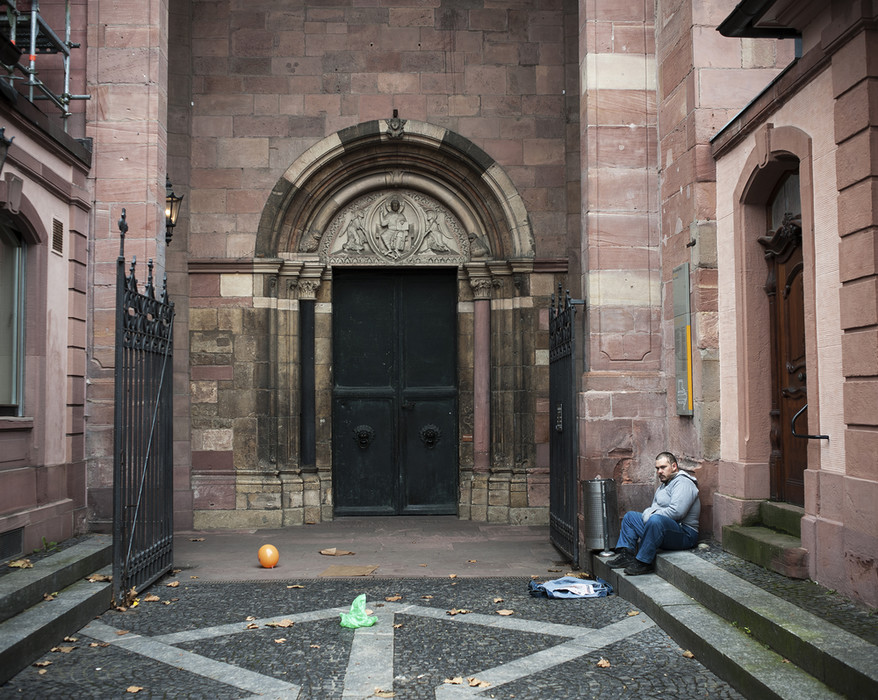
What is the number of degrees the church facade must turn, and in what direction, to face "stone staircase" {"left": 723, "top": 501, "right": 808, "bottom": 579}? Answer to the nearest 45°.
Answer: approximately 45° to its left

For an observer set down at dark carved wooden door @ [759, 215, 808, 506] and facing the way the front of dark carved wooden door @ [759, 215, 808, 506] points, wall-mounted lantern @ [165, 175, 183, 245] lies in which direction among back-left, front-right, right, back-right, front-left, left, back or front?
front

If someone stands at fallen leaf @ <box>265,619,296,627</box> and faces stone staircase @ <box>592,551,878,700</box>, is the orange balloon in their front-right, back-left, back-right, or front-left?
back-left

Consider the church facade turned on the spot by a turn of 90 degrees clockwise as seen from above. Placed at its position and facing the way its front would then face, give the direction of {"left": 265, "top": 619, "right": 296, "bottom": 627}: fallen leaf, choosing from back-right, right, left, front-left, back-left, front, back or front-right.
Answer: left

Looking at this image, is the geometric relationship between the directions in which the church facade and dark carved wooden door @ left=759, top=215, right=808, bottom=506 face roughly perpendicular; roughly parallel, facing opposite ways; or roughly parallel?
roughly perpendicular

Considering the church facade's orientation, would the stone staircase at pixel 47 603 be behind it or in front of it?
in front

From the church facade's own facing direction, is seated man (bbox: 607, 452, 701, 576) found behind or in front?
in front

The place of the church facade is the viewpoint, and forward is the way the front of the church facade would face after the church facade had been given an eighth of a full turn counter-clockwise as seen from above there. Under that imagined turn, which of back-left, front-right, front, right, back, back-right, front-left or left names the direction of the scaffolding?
right

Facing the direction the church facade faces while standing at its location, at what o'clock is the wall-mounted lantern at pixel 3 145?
The wall-mounted lantern is roughly at 1 o'clock from the church facade.

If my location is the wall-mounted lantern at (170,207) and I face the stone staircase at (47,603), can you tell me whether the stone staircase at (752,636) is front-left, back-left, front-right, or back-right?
front-left

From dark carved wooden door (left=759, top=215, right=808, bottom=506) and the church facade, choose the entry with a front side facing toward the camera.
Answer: the church facade

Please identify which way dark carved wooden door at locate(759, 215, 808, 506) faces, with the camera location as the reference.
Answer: facing to the left of the viewer

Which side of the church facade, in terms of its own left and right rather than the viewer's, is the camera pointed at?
front

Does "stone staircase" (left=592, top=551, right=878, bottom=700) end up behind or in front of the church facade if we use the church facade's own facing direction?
in front
